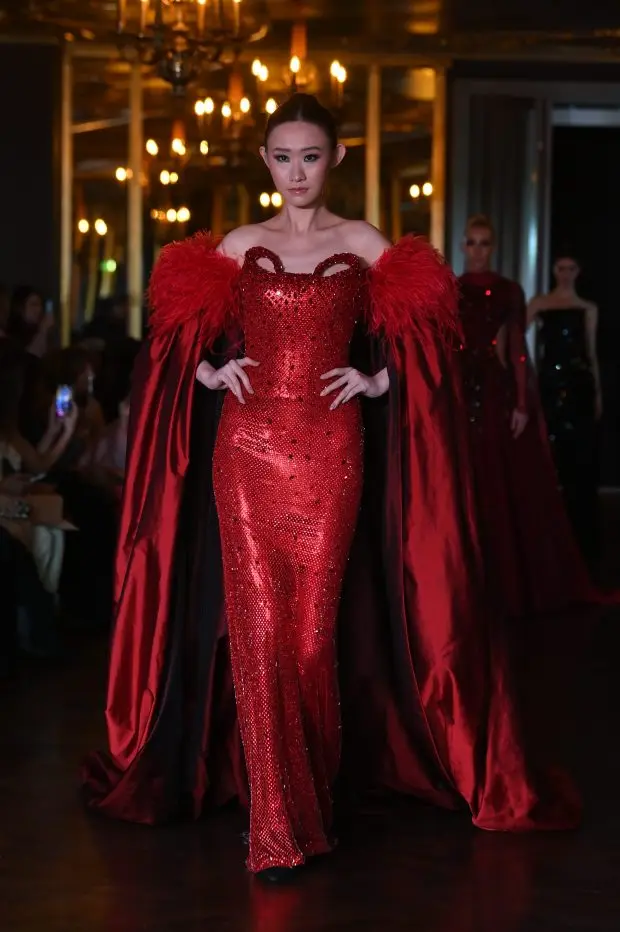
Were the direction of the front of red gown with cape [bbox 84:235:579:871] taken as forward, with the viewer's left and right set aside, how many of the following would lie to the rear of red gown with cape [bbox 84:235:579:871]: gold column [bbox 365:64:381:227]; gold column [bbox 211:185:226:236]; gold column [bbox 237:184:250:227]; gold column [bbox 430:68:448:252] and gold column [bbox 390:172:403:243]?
5

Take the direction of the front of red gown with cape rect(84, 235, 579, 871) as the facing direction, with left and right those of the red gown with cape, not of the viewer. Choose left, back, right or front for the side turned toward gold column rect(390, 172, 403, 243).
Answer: back

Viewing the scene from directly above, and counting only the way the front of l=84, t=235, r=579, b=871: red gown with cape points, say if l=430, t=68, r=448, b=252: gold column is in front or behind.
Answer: behind

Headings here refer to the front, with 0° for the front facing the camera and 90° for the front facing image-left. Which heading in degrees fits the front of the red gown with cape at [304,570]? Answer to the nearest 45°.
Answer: approximately 0°

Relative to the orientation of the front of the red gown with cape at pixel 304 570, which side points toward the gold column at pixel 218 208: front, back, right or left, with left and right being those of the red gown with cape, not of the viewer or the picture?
back

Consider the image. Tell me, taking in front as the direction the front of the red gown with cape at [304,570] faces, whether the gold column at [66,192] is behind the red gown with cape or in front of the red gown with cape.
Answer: behind

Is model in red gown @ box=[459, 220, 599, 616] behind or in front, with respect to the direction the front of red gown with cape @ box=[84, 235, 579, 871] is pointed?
behind

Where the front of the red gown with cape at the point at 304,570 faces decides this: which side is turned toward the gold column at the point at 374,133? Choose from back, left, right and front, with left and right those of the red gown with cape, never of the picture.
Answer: back
